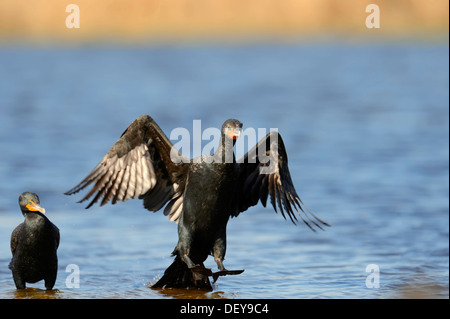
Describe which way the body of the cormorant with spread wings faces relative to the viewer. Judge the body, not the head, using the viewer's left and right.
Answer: facing the viewer and to the right of the viewer

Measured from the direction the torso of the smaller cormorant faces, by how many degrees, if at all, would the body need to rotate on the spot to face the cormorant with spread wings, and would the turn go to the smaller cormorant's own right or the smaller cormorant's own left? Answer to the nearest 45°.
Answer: approximately 90° to the smaller cormorant's own left

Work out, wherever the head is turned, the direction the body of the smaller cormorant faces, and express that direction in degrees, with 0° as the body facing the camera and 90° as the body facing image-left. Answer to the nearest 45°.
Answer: approximately 0°

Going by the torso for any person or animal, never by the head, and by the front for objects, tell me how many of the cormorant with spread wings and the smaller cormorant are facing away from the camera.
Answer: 0

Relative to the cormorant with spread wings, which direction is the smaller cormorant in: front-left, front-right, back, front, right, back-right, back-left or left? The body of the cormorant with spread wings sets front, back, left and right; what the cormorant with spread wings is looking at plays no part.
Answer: back-right
